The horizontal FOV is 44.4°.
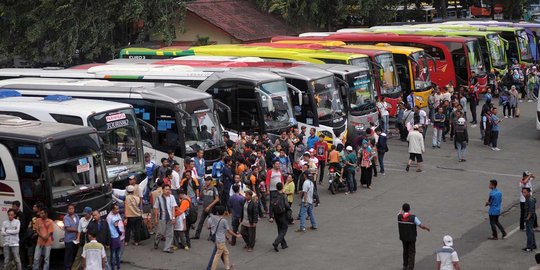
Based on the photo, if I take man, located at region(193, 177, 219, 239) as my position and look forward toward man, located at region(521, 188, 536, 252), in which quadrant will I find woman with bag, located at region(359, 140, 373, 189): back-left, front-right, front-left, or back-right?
front-left

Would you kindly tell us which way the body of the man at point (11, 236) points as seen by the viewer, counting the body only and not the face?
toward the camera

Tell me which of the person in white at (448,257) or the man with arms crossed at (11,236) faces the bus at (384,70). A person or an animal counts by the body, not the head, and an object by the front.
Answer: the person in white at (448,257)

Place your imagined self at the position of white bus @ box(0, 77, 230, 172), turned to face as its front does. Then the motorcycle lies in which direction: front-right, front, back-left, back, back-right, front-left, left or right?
front-left

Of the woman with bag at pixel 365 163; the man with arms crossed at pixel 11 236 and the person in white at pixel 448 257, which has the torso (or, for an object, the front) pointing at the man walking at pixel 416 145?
the person in white at pixel 448 257

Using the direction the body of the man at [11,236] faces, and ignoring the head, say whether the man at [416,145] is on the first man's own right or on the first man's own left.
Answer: on the first man's own left

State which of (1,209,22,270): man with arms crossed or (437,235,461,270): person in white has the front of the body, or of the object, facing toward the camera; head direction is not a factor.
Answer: (1,209,22,270): man with arms crossed

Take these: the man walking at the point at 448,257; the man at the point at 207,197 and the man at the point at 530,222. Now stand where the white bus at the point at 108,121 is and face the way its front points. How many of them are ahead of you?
3

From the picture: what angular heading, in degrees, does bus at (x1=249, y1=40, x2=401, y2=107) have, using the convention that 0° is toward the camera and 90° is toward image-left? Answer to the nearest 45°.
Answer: approximately 315°

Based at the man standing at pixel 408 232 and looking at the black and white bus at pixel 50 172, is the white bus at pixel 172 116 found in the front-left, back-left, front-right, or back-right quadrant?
front-right

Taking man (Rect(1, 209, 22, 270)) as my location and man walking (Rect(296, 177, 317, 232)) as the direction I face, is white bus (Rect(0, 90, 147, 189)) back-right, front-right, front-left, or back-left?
front-left

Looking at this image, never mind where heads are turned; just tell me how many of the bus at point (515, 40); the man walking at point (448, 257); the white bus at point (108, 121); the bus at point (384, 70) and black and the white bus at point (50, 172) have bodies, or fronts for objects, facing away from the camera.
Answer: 1

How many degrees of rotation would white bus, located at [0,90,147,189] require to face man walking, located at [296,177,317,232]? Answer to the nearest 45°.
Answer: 0° — it already faces them

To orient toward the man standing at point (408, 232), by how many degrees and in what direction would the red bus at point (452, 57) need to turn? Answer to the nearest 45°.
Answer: approximately 45° to its right

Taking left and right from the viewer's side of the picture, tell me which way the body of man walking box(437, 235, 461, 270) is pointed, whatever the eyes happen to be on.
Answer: facing away from the viewer
